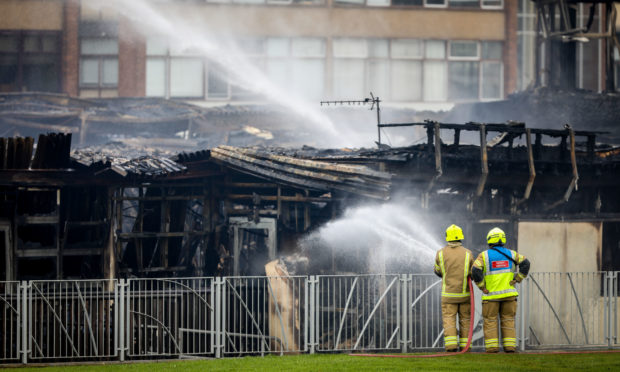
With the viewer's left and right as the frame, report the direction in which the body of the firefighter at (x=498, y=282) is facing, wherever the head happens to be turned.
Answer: facing away from the viewer

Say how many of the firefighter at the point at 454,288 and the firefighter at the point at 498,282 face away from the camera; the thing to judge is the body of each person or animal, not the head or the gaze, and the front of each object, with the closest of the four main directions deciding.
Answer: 2

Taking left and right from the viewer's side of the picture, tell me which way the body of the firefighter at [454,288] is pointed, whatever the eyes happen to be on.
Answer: facing away from the viewer

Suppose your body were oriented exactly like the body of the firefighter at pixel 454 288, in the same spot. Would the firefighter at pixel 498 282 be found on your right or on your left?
on your right

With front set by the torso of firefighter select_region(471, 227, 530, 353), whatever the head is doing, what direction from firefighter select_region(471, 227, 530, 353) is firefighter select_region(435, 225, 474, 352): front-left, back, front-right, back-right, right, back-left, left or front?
left

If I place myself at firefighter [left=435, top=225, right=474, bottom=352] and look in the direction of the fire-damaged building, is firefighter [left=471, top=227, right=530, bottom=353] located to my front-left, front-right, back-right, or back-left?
back-right

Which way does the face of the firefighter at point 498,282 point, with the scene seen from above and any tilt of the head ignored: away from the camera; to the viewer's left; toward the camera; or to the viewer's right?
away from the camera

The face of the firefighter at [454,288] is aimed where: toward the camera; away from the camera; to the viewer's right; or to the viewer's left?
away from the camera
